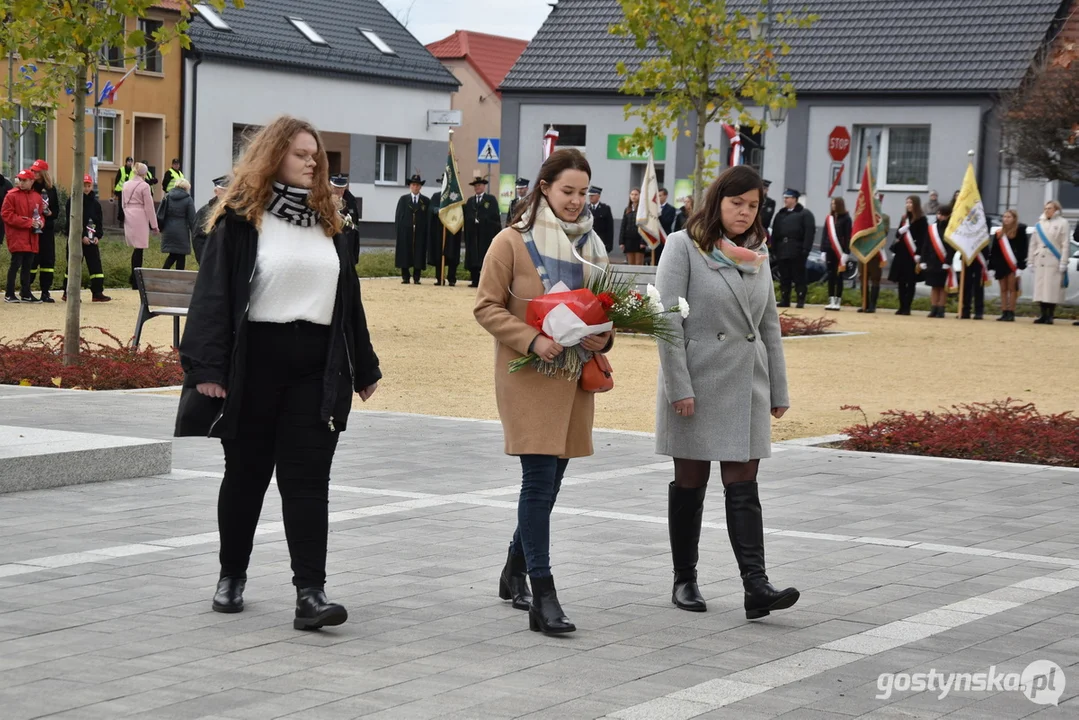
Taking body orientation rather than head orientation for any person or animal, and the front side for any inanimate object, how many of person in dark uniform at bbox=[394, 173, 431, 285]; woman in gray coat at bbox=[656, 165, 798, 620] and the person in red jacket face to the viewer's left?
0

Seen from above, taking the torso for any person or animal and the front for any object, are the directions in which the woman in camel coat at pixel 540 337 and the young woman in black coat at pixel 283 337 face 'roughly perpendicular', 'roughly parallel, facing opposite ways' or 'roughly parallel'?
roughly parallel

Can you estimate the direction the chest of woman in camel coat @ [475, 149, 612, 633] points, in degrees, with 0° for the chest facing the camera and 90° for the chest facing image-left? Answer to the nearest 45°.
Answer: approximately 315°

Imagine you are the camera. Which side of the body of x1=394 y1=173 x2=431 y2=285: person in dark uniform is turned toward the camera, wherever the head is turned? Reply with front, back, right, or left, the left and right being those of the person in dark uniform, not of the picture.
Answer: front

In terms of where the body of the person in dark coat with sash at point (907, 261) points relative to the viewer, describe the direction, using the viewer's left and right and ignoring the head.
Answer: facing the viewer and to the left of the viewer

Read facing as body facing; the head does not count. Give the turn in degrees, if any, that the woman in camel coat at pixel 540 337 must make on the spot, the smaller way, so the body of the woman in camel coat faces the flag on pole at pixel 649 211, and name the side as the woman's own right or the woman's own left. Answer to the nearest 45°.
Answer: approximately 135° to the woman's own left

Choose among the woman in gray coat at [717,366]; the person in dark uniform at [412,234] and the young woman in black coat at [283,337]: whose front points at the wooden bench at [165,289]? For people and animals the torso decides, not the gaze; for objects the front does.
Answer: the person in dark uniform

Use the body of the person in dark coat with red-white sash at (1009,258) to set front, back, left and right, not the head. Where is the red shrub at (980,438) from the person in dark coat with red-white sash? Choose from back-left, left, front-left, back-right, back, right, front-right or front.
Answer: front-left

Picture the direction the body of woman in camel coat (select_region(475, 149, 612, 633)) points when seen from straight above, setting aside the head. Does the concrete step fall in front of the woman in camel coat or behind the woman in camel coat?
behind

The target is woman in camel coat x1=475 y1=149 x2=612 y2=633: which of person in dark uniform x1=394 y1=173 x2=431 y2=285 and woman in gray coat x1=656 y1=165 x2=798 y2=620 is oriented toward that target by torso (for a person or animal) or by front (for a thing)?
the person in dark uniform

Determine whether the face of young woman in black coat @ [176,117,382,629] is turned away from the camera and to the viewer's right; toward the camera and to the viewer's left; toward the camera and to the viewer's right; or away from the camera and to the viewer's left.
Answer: toward the camera and to the viewer's right

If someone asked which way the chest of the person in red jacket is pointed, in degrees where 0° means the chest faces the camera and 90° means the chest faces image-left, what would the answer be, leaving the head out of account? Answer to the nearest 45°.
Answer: approximately 315°
